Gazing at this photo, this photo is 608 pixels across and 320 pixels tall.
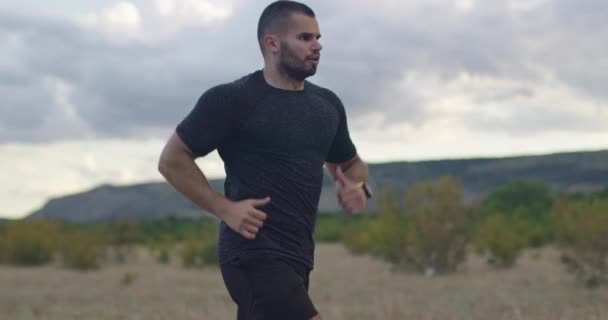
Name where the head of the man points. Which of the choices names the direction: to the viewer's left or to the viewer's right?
to the viewer's right

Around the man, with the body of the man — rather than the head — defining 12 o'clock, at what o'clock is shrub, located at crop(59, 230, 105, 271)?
The shrub is roughly at 7 o'clock from the man.

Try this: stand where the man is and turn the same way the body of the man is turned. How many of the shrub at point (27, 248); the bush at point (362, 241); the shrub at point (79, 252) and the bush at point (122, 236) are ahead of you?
0

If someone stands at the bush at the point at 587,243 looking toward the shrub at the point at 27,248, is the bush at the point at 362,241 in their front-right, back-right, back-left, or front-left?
front-right

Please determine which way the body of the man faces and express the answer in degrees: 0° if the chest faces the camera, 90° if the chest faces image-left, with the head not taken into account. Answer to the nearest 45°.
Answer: approximately 315°

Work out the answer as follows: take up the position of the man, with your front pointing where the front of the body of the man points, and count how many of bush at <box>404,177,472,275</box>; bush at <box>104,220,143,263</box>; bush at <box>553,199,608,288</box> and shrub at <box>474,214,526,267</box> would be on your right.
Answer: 0

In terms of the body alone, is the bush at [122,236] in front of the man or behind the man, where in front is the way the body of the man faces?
behind

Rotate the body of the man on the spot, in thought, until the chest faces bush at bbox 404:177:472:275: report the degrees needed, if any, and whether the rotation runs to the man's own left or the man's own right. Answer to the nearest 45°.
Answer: approximately 135° to the man's own left

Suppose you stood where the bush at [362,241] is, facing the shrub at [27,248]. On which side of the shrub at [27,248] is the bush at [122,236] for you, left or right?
right

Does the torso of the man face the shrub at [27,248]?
no

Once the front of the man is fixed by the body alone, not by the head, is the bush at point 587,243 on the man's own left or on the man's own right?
on the man's own left

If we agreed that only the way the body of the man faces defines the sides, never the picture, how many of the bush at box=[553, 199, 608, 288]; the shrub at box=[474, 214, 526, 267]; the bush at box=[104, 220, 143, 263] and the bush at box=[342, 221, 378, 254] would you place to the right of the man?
0

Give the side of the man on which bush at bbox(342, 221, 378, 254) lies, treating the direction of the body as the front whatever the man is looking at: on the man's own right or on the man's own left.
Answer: on the man's own left

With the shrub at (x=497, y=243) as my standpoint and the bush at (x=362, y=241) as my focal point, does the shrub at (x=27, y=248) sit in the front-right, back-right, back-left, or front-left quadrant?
front-left
